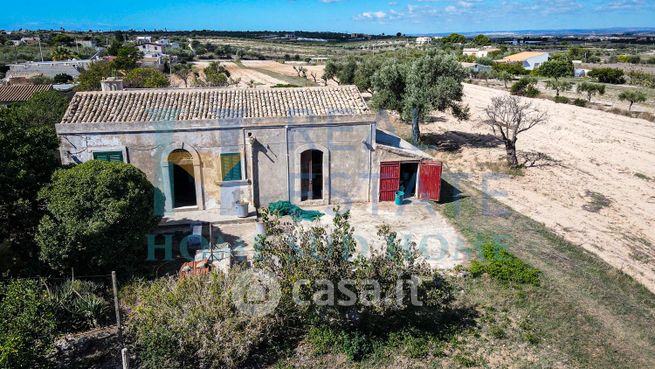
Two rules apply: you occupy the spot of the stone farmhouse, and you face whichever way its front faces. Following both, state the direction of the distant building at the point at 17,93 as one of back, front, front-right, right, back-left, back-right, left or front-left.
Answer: back-right

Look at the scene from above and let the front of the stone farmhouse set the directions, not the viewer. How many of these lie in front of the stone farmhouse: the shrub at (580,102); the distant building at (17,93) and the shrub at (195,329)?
1

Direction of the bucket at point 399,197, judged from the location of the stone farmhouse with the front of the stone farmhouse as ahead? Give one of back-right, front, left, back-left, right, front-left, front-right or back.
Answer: left

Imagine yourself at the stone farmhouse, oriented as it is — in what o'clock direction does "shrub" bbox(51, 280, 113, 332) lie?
The shrub is roughly at 1 o'clock from the stone farmhouse.

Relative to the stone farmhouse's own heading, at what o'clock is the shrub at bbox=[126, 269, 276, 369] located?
The shrub is roughly at 12 o'clock from the stone farmhouse.

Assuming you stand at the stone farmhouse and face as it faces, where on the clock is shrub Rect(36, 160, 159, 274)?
The shrub is roughly at 1 o'clock from the stone farmhouse.

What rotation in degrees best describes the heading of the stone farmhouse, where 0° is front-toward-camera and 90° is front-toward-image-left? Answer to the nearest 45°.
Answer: approximately 0°

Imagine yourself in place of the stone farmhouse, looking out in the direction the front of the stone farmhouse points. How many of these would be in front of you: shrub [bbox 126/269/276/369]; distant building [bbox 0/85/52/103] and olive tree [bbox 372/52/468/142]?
1

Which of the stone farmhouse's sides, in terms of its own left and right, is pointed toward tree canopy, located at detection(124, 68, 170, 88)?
back

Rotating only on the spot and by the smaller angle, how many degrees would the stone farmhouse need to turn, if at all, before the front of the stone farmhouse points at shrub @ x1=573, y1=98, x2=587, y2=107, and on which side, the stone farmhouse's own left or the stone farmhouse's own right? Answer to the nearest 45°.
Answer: approximately 135° to the stone farmhouse's own left

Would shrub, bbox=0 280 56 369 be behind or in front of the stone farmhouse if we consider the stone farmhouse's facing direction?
in front

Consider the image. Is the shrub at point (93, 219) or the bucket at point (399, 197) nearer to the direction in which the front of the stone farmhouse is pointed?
the shrub
